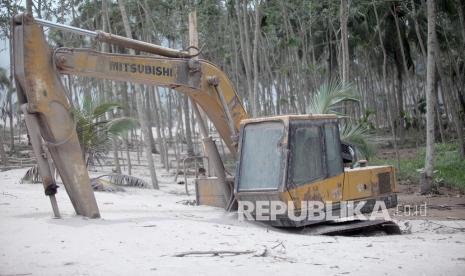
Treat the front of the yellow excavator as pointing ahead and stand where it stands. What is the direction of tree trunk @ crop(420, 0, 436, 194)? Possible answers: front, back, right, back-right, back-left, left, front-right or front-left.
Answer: back

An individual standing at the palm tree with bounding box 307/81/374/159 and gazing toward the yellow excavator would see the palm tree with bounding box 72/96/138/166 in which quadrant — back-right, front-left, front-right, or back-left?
front-right

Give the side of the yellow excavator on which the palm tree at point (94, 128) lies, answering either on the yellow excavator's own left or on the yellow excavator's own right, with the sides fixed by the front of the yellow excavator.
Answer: on the yellow excavator's own right

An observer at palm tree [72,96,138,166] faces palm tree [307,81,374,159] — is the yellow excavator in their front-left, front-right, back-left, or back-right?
front-right

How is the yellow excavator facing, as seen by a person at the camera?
facing the viewer and to the left of the viewer

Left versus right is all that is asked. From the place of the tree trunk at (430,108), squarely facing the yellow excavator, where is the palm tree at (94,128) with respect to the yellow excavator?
right
